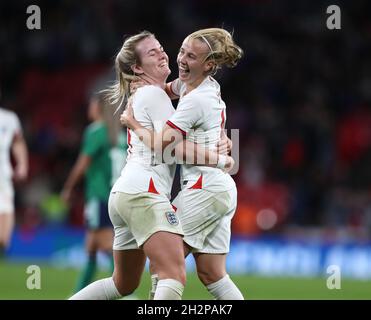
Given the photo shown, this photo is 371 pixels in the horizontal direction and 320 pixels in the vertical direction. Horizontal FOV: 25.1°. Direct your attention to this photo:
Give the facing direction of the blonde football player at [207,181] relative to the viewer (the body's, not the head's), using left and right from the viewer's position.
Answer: facing to the left of the viewer
